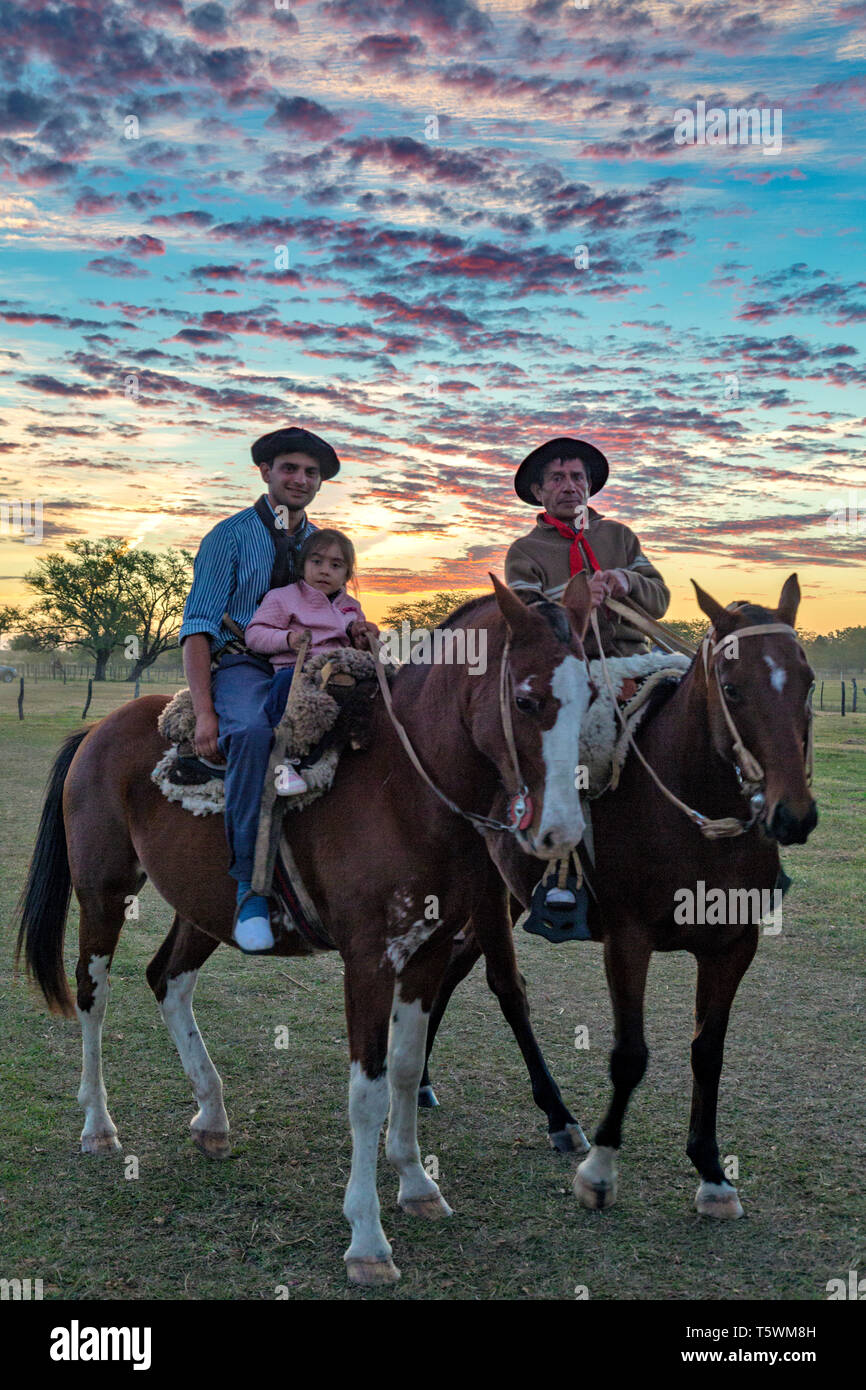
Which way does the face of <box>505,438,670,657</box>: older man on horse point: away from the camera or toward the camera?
toward the camera

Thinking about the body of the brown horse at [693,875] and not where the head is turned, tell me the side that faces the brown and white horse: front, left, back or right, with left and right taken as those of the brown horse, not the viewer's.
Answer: right

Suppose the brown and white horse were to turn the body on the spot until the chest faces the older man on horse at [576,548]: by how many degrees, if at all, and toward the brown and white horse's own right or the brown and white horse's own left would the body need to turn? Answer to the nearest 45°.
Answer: approximately 90° to the brown and white horse's own left

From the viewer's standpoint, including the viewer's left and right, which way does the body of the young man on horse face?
facing the viewer and to the right of the viewer

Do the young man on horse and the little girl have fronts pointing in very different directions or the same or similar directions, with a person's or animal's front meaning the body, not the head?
same or similar directions

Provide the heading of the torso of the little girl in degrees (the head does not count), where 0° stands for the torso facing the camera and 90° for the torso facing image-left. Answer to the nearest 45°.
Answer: approximately 315°

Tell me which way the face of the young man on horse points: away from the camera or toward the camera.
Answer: toward the camera

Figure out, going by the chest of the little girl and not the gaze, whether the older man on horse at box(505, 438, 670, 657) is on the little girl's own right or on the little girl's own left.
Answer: on the little girl's own left

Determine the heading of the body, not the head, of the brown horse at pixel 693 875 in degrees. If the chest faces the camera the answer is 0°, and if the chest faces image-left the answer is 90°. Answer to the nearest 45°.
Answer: approximately 315°
